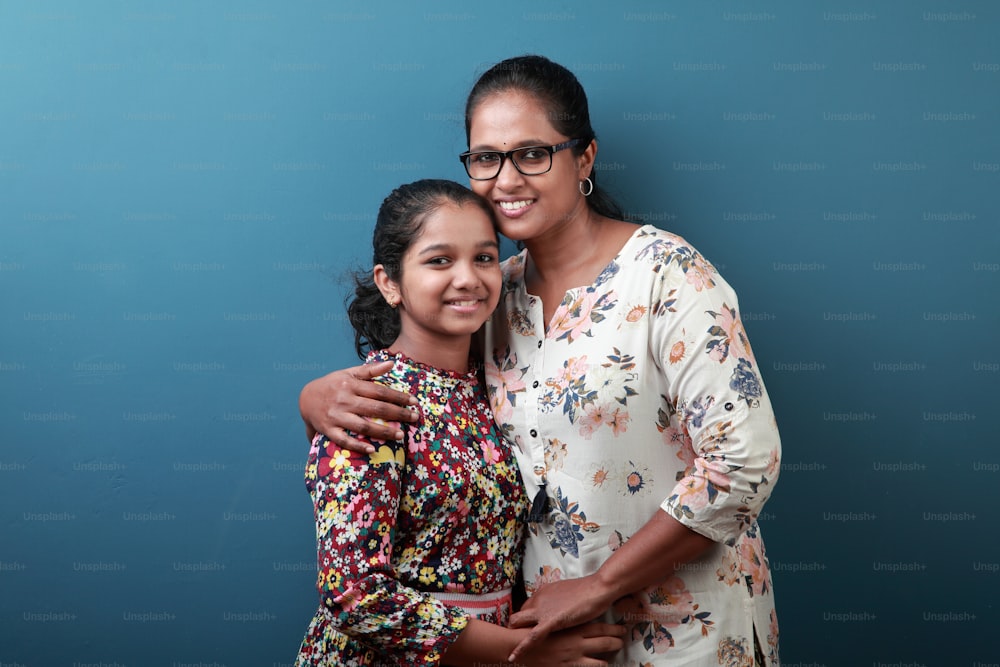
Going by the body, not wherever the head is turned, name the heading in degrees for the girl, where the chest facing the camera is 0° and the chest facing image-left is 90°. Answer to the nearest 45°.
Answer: approximately 315°

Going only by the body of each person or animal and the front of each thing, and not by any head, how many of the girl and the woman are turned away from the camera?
0

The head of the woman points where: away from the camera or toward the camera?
toward the camera

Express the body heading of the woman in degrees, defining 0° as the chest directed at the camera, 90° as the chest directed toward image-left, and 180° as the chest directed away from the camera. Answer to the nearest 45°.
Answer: approximately 45°
